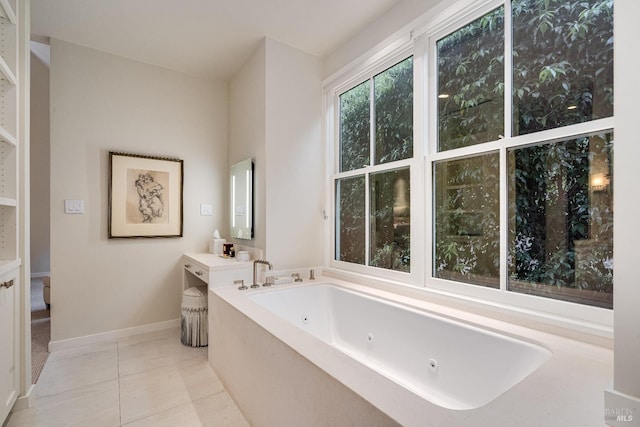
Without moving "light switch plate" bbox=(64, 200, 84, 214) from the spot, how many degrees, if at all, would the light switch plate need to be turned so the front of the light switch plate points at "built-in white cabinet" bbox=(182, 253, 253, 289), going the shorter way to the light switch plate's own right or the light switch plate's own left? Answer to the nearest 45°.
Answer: approximately 45° to the light switch plate's own left

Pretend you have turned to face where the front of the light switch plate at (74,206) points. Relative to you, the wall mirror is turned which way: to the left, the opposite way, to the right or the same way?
to the right

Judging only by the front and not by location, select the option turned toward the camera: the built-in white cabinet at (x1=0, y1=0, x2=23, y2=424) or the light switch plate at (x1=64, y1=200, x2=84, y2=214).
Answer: the light switch plate

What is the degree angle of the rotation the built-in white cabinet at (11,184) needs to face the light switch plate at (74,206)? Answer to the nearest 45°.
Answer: approximately 90° to its left

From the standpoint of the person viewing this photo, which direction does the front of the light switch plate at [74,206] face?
facing the viewer

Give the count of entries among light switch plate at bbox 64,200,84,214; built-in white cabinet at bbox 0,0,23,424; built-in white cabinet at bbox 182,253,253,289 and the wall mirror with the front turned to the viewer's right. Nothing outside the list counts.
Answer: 1

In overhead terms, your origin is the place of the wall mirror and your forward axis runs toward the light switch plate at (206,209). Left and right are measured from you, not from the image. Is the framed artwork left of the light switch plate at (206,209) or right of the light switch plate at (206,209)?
left

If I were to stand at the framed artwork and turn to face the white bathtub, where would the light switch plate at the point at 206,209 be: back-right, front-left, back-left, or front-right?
front-left

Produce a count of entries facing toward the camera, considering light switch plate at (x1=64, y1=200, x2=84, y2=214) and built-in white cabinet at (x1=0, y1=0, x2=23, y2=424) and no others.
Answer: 1

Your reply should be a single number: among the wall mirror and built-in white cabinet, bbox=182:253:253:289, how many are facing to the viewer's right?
0

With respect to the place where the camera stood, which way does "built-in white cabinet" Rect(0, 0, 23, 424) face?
facing to the right of the viewer

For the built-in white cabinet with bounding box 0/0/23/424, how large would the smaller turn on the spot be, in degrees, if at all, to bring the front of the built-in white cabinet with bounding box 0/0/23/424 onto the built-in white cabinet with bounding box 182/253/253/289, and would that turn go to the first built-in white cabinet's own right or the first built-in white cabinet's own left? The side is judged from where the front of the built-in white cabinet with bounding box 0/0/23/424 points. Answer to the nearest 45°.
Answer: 0° — it already faces it

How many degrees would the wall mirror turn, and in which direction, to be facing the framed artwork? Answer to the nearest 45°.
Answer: approximately 45° to its right

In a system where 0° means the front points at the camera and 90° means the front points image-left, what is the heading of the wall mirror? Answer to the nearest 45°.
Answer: approximately 45°

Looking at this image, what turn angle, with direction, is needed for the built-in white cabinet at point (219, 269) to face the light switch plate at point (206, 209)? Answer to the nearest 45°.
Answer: approximately 135° to its right

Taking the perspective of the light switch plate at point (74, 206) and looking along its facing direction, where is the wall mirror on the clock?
The wall mirror is roughly at 10 o'clock from the light switch plate.
